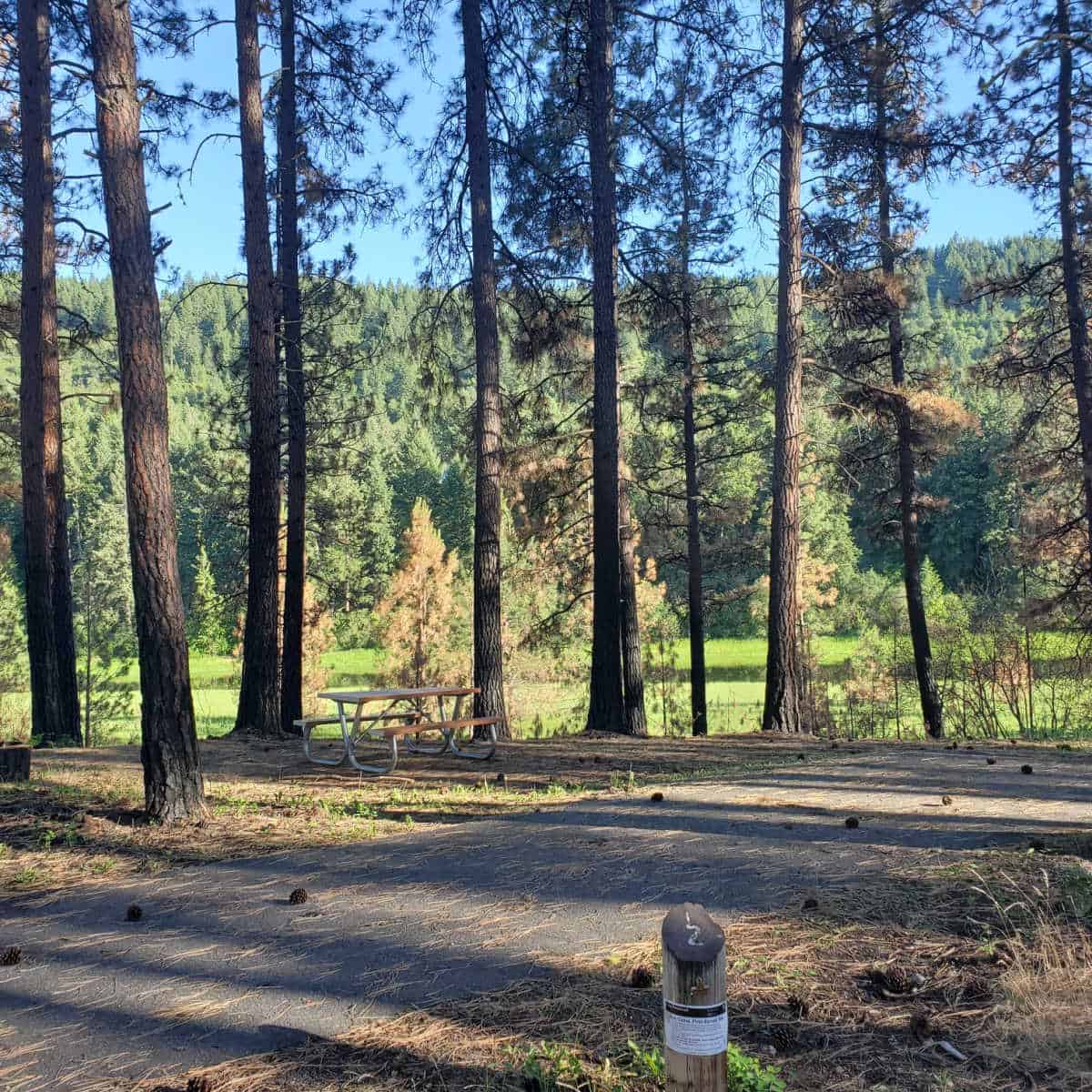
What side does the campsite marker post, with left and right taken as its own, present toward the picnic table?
back

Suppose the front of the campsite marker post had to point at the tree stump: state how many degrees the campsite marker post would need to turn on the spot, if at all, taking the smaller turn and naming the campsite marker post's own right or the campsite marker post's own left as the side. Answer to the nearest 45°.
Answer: approximately 135° to the campsite marker post's own right

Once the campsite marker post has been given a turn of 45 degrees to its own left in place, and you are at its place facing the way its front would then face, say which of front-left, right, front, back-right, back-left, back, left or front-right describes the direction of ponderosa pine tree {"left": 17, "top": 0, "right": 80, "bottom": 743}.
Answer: back

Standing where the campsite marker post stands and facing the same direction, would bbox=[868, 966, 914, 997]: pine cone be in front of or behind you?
behind

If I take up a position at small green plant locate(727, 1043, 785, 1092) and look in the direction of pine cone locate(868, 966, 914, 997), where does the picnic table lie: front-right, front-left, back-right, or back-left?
front-left

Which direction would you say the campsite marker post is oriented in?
toward the camera

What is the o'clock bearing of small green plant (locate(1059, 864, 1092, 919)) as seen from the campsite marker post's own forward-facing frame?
The small green plant is roughly at 7 o'clock from the campsite marker post.

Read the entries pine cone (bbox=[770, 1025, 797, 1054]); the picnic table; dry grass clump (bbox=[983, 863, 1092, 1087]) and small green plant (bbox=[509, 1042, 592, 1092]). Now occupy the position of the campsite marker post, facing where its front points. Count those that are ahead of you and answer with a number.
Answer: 0

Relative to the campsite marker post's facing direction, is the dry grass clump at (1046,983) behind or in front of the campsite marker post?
behind

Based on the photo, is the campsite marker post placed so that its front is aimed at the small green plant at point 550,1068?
no
